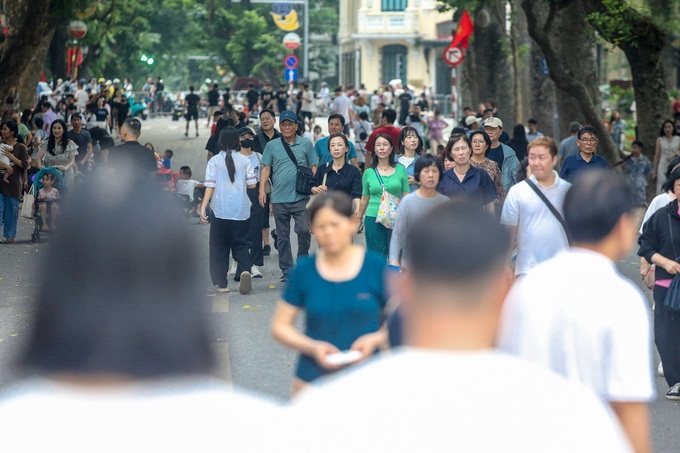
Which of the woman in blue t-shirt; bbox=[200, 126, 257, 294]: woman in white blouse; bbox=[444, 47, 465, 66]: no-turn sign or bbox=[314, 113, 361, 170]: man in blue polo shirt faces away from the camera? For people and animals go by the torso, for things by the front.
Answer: the woman in white blouse

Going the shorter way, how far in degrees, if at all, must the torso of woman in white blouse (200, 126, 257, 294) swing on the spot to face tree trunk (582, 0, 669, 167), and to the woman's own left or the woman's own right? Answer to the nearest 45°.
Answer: approximately 45° to the woman's own right

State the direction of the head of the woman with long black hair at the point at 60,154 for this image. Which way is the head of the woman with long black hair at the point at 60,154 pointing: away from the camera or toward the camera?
toward the camera

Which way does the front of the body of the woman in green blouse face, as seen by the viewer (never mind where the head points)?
toward the camera

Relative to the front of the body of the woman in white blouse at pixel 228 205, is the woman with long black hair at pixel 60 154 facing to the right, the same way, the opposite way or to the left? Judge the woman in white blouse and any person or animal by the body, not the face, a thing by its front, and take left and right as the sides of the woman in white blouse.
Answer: the opposite way

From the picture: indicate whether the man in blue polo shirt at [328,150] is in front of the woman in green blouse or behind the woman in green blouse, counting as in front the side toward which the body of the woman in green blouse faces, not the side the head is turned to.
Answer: behind

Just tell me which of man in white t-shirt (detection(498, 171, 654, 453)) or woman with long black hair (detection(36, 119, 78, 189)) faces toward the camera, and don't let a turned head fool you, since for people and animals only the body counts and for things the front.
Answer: the woman with long black hair

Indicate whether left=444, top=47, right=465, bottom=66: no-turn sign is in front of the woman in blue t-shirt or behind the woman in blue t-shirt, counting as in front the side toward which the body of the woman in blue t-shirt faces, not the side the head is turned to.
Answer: behind

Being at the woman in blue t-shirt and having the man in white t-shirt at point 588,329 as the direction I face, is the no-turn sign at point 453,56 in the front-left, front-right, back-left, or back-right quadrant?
back-left

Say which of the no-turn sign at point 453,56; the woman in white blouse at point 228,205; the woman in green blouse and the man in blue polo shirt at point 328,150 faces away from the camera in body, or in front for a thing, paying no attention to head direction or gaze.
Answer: the woman in white blouse

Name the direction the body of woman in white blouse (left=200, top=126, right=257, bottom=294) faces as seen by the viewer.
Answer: away from the camera

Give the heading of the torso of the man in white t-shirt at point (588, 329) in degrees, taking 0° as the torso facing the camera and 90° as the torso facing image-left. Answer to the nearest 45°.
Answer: approximately 225°

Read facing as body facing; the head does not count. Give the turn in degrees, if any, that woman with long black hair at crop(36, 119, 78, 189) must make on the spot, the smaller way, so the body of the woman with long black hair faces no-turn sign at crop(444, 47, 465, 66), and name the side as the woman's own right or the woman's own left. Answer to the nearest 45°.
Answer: approximately 135° to the woman's own left

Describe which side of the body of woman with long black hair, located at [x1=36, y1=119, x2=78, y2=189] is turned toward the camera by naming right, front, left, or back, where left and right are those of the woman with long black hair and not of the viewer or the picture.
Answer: front

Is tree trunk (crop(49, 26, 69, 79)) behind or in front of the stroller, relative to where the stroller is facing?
behind

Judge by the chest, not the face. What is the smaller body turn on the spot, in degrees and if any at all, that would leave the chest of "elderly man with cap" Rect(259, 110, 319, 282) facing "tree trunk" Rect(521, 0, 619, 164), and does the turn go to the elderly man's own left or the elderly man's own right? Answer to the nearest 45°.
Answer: approximately 135° to the elderly man's own left

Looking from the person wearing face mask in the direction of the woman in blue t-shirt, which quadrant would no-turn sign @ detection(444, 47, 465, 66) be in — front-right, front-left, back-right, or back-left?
back-left

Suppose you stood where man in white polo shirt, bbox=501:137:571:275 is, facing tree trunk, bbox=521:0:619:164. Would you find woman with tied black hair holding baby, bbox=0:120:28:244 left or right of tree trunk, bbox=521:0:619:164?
left

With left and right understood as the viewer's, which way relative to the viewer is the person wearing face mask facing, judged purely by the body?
facing the viewer
